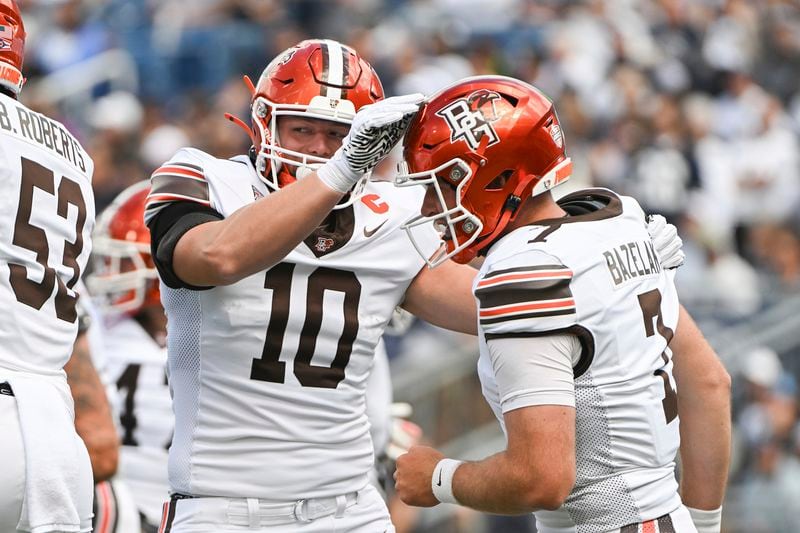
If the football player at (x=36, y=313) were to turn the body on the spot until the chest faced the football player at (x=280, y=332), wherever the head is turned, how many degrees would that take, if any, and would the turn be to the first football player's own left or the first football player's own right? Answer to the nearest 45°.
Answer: approximately 135° to the first football player's own right

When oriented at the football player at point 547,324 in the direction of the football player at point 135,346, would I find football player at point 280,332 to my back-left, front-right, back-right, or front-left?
front-left

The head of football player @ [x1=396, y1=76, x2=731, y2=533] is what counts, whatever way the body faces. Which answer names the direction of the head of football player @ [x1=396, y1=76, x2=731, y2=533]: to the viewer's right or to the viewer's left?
to the viewer's left

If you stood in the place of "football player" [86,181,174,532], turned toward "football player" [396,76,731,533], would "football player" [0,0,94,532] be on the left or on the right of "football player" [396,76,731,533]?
right

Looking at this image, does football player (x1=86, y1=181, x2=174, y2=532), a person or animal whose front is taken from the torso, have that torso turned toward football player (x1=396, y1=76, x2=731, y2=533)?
no

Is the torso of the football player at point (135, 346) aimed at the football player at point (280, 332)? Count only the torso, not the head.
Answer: no

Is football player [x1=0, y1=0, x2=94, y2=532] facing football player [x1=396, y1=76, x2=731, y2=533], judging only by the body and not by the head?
no

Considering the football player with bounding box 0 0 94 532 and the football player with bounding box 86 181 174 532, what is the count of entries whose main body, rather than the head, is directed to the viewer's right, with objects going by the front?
0

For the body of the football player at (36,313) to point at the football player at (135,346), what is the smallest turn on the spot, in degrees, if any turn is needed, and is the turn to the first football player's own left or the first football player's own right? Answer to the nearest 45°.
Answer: approximately 45° to the first football player's own right

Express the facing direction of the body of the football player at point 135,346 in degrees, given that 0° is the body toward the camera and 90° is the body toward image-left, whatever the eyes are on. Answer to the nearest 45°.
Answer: approximately 45°

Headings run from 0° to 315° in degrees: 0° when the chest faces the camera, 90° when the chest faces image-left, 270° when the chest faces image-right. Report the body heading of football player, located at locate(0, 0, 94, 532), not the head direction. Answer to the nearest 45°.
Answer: approximately 135°
